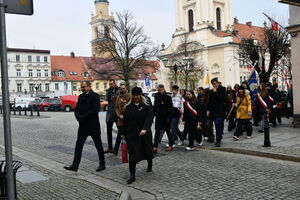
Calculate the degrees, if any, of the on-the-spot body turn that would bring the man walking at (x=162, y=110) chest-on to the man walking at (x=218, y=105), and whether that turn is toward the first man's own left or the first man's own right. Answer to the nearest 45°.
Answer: approximately 135° to the first man's own left

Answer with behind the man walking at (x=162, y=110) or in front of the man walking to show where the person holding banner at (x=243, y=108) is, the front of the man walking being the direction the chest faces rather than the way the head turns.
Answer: behind

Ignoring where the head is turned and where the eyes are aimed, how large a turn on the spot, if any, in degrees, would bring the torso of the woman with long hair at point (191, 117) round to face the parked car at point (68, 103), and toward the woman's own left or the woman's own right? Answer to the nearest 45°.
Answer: approximately 90° to the woman's own right

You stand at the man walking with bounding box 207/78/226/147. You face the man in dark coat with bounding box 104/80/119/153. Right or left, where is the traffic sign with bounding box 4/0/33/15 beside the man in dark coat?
left

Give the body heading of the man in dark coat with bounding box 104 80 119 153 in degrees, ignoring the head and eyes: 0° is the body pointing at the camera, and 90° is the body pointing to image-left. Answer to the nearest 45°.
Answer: approximately 45°

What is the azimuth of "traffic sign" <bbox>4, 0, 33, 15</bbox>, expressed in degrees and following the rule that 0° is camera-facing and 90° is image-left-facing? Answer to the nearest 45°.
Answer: approximately 180°

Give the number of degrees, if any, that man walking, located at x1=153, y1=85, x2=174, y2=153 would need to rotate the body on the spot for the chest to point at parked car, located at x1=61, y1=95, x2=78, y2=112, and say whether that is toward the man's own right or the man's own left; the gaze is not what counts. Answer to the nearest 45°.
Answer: approximately 135° to the man's own right

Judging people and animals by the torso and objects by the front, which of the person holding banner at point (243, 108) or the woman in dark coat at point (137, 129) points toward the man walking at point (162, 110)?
the person holding banner

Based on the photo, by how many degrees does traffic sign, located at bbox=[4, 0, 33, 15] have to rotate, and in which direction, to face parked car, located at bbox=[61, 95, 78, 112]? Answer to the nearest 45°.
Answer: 0° — it already faces it

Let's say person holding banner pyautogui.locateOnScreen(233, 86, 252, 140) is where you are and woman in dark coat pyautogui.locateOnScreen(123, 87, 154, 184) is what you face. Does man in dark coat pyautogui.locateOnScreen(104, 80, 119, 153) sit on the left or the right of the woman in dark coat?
right

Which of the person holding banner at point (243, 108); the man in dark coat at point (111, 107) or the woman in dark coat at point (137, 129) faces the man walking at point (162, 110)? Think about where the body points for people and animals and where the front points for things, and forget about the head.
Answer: the person holding banner

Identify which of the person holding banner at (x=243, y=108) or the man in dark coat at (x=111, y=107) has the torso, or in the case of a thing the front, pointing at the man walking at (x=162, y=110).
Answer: the person holding banner
